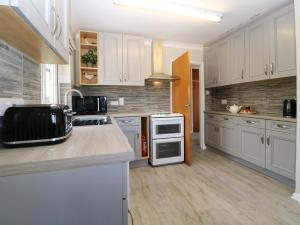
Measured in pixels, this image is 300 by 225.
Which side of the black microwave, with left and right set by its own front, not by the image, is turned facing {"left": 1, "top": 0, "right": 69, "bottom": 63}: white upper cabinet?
front

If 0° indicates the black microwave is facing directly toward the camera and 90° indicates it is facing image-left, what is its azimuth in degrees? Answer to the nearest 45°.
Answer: approximately 0°

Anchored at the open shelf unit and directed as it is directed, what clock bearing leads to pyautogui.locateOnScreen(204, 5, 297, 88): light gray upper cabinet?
The light gray upper cabinet is roughly at 10 o'clock from the open shelf unit.

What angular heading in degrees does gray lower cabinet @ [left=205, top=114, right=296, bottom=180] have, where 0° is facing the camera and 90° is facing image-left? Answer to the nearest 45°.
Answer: approximately 45°

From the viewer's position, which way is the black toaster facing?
facing to the right of the viewer

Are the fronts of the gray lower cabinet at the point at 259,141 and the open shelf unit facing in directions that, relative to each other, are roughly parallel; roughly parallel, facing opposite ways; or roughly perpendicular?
roughly perpendicular

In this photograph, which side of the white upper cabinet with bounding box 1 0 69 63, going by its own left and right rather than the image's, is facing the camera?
right

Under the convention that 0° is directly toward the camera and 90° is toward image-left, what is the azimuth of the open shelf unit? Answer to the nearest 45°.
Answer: approximately 0°

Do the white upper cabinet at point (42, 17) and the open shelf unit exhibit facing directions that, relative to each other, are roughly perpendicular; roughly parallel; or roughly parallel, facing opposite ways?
roughly perpendicular
